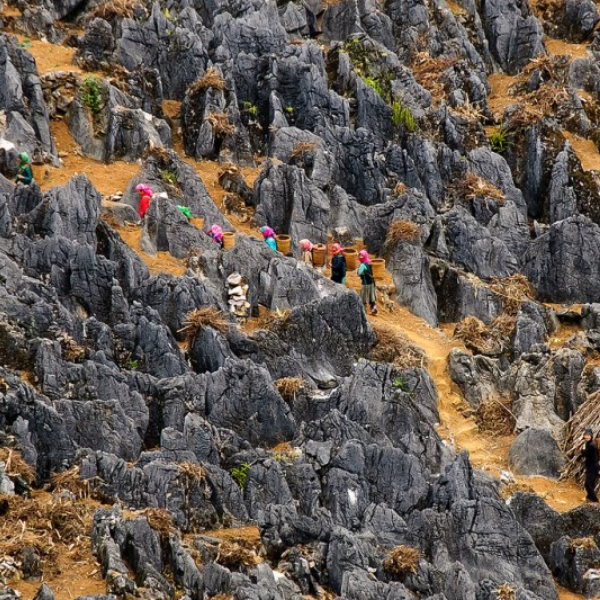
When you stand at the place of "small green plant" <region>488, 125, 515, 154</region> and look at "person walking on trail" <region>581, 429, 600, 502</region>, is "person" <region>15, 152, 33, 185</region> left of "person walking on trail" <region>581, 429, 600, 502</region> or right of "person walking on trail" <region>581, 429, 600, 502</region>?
right

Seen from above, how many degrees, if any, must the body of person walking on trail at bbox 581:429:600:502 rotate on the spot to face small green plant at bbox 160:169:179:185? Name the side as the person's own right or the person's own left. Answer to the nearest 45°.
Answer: approximately 45° to the person's own right

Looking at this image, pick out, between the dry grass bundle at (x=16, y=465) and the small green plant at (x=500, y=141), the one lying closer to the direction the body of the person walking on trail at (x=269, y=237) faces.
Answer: the dry grass bundle

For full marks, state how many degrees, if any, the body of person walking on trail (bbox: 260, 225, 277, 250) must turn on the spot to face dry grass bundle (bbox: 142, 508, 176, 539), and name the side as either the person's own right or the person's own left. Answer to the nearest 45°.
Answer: approximately 90° to the person's own left

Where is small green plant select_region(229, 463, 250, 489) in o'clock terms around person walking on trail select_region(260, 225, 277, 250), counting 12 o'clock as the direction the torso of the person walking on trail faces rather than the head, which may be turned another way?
The small green plant is roughly at 9 o'clock from the person walking on trail.

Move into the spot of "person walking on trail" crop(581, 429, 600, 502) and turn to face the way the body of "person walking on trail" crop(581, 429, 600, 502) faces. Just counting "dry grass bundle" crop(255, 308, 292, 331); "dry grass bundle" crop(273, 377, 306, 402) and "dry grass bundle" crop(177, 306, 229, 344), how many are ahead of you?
3

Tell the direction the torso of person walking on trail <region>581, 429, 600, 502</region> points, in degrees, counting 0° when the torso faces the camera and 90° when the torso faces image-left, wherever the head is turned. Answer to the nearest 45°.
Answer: approximately 90°

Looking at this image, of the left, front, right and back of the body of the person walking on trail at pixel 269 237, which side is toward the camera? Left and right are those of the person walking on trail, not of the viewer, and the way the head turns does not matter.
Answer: left

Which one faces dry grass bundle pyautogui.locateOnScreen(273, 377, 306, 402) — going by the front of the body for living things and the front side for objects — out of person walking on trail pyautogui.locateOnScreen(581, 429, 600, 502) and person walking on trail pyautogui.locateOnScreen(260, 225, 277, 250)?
person walking on trail pyautogui.locateOnScreen(581, 429, 600, 502)

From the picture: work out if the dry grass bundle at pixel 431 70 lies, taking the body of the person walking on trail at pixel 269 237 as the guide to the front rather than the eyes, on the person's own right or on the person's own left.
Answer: on the person's own right

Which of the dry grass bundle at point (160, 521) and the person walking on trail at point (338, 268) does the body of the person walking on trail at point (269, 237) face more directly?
the dry grass bundle

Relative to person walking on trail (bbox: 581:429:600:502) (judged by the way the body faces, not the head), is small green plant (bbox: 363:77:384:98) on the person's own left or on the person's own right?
on the person's own right

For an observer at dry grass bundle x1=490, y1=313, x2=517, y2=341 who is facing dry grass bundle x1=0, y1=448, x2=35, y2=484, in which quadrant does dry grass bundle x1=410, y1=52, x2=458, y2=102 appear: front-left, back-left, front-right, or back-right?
back-right

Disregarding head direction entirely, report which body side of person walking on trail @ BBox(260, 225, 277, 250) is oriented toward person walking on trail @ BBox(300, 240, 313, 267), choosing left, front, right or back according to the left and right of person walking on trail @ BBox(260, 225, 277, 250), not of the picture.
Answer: back
